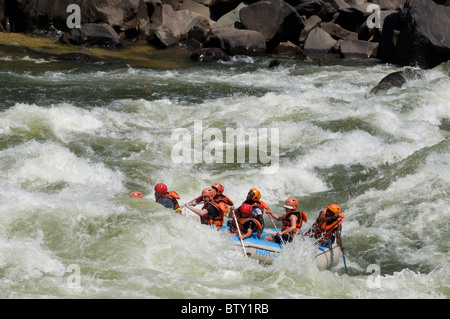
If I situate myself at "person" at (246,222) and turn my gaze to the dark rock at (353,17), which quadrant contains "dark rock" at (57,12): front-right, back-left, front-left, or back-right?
front-left

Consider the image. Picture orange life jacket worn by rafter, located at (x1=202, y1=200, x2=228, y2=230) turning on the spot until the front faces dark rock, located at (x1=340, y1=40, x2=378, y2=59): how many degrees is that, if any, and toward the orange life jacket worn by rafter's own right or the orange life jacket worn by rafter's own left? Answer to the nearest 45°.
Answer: approximately 90° to the orange life jacket worn by rafter's own right

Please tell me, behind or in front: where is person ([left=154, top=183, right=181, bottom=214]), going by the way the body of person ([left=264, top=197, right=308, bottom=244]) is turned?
in front

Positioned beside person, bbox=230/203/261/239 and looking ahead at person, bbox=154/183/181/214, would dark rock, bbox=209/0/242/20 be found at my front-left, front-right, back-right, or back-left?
front-right
